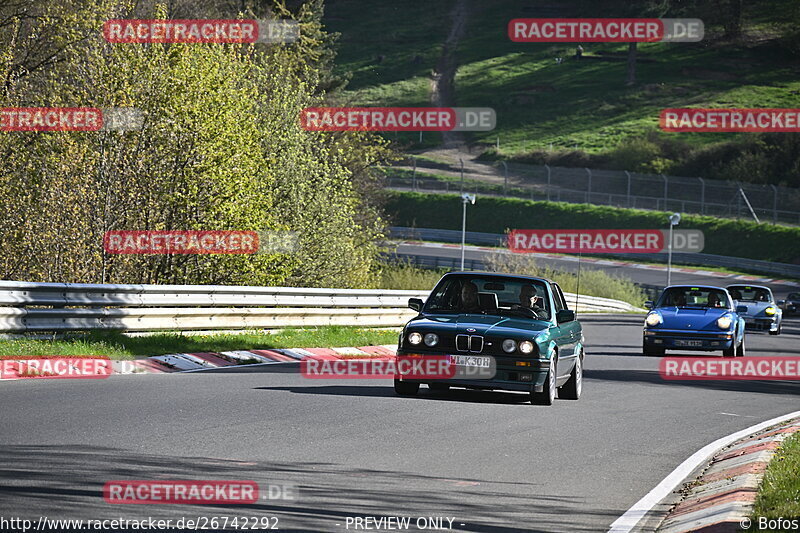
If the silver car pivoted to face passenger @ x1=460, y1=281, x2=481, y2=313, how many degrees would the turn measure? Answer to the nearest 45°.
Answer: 0° — it already faces them

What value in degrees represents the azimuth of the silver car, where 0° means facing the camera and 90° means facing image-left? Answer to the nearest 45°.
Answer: approximately 0°

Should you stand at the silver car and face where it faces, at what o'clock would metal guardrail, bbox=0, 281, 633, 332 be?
The metal guardrail is roughly at 1 o'clock from the silver car.

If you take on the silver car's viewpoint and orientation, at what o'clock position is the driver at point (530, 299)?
The driver is roughly at 12 o'clock from the silver car.
